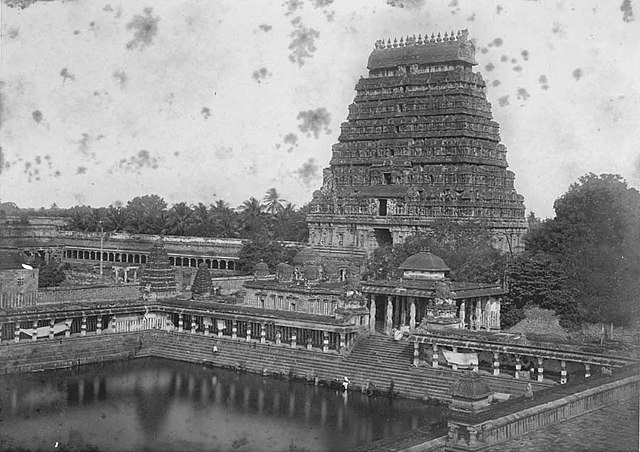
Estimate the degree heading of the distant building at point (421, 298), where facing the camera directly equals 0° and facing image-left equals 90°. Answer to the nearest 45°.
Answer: approximately 45°

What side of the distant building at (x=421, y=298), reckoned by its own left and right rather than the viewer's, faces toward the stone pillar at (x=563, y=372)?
left

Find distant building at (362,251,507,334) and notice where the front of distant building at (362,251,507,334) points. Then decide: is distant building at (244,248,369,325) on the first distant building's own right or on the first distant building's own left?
on the first distant building's own right

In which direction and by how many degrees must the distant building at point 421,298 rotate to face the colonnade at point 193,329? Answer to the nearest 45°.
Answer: approximately 45° to its right

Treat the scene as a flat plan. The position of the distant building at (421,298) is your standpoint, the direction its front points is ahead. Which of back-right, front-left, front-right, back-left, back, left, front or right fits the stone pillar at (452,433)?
front-left

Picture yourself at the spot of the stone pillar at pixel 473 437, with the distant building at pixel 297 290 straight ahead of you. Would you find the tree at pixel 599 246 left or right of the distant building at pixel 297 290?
right

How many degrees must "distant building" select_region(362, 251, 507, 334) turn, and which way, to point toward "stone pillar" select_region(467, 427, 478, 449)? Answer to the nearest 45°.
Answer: approximately 45° to its left

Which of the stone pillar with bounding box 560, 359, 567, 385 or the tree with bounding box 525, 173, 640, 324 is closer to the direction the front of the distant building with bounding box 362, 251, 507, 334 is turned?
the stone pillar

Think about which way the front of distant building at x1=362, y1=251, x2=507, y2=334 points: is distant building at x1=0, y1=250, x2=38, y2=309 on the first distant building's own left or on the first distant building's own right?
on the first distant building's own right
